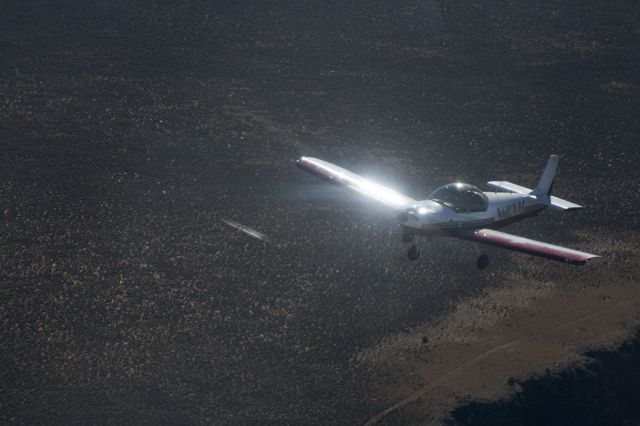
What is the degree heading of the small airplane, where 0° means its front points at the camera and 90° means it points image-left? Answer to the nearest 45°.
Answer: approximately 45°
